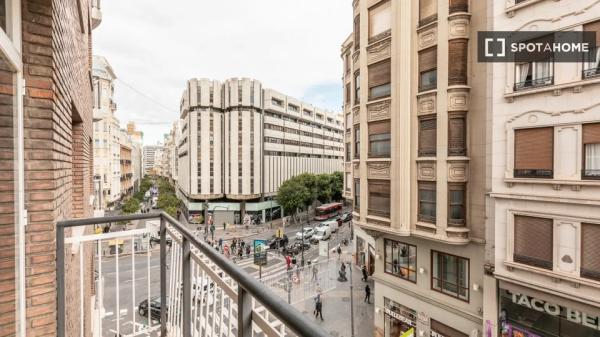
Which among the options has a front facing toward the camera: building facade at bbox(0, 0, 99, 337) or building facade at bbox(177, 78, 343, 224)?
building facade at bbox(177, 78, 343, 224)

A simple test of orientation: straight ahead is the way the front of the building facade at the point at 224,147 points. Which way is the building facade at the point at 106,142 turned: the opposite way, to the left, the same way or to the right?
to the left

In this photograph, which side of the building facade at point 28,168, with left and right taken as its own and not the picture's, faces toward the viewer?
right

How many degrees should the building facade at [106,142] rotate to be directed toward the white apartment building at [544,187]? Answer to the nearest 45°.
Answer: approximately 45° to its right

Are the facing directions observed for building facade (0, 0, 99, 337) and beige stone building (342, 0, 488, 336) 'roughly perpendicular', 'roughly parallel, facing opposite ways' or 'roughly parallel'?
roughly parallel, facing opposite ways

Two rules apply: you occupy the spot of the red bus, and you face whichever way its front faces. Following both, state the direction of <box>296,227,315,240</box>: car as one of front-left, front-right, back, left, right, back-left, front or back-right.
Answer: front-left

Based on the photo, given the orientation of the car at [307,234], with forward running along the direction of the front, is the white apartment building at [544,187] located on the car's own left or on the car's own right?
on the car's own left

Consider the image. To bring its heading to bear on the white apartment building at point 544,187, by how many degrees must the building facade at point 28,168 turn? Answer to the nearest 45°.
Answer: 0° — it already faces it

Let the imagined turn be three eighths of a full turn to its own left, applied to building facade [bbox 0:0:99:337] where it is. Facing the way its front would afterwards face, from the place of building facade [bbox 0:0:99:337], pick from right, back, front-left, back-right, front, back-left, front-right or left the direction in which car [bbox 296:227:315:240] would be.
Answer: right

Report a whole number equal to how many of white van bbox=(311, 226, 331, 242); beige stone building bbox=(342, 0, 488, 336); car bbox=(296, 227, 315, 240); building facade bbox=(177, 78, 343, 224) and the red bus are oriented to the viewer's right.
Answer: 0

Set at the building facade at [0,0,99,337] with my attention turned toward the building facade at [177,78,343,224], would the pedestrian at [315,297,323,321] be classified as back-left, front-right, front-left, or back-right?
front-right

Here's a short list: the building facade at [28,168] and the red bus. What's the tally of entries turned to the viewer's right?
1

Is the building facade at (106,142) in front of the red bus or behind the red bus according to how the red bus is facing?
in front
